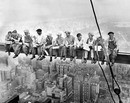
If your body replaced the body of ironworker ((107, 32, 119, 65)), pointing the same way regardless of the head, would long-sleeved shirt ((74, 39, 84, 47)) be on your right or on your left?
on your right

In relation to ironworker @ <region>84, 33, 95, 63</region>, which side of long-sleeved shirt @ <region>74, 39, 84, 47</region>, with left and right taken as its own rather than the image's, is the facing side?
left

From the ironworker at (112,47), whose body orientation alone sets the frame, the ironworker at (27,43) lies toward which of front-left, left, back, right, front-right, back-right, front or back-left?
right

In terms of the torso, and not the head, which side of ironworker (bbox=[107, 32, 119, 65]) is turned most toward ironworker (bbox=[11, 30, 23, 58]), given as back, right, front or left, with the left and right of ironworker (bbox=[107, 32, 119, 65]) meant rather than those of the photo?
right

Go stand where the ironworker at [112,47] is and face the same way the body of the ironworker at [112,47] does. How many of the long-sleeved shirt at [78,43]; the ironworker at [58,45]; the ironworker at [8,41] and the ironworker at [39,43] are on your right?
4

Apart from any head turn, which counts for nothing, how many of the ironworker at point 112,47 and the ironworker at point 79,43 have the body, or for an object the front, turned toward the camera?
2

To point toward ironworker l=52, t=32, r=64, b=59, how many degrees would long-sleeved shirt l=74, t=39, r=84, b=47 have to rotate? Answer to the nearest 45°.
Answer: approximately 90° to its right

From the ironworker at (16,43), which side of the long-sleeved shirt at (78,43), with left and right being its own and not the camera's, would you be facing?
right

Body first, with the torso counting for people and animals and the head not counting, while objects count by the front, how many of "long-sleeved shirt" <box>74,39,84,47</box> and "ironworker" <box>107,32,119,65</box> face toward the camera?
2
